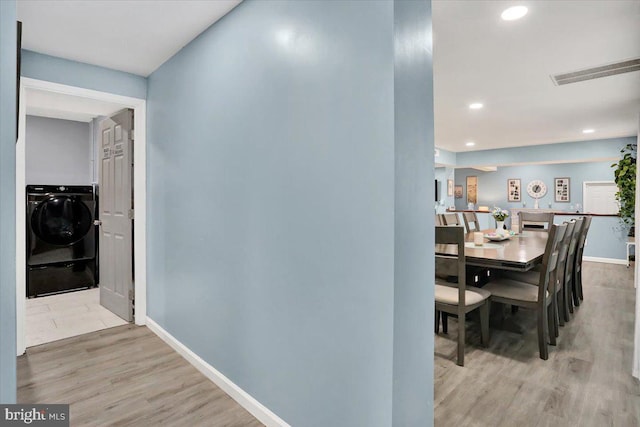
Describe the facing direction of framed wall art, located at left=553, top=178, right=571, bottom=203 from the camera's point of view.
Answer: facing the viewer

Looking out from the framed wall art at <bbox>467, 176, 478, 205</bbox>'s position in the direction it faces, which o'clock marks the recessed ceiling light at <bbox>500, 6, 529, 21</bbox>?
The recessed ceiling light is roughly at 12 o'clock from the framed wall art.

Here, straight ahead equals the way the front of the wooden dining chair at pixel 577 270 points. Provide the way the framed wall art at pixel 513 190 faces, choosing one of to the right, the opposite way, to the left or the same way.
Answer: to the left

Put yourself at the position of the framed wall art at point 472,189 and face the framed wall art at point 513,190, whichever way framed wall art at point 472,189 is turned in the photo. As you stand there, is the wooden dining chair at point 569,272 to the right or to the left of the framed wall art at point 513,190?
right

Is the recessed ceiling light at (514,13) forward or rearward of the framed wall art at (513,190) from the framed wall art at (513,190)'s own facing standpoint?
forward

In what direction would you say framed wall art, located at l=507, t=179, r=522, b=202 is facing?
toward the camera

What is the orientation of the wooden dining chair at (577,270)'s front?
to the viewer's left

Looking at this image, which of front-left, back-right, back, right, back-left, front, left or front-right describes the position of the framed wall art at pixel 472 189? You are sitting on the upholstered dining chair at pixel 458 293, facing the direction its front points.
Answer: front-left

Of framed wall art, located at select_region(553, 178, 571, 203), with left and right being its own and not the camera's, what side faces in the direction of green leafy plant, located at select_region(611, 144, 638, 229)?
front

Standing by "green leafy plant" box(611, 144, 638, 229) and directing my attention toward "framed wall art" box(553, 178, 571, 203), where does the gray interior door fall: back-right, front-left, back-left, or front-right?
back-left

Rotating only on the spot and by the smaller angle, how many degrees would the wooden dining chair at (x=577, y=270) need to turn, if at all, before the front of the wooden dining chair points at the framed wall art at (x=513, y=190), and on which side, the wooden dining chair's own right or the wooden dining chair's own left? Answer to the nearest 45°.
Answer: approximately 90° to the wooden dining chair's own right

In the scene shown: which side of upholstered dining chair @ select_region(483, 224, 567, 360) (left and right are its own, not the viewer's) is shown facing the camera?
left

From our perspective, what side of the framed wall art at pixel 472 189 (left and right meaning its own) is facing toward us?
front

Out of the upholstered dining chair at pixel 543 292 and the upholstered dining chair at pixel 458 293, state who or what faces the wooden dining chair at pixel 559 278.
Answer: the upholstered dining chair at pixel 458 293

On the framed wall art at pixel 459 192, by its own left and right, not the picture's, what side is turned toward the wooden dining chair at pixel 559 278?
front

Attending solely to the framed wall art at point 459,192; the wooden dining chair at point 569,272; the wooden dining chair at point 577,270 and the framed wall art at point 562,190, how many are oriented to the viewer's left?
2

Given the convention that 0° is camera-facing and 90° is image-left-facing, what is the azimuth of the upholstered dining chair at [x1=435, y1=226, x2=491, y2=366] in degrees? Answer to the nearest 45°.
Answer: approximately 225°

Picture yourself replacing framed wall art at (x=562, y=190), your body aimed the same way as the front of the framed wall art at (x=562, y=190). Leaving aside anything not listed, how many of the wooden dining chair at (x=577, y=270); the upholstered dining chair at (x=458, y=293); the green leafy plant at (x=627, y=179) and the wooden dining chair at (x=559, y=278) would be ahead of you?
4
